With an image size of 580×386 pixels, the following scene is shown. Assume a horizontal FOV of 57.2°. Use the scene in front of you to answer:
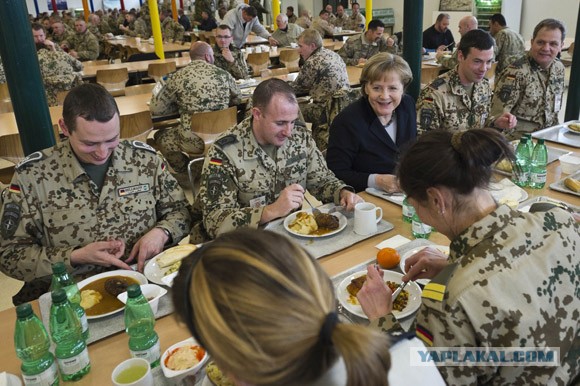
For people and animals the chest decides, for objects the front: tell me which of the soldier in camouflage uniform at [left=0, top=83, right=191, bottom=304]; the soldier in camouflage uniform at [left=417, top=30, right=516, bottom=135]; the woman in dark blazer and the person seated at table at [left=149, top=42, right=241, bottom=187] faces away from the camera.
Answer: the person seated at table

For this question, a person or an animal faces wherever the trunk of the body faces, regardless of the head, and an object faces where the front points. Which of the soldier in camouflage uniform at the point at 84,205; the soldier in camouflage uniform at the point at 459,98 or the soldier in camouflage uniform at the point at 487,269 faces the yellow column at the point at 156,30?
the soldier in camouflage uniform at the point at 487,269

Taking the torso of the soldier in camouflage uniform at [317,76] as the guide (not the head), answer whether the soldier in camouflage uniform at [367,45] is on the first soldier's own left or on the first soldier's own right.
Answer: on the first soldier's own right

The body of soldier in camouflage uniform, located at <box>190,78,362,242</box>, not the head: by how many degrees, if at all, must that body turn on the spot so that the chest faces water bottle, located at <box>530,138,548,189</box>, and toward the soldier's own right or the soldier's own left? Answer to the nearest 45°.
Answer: approximately 45° to the soldier's own left

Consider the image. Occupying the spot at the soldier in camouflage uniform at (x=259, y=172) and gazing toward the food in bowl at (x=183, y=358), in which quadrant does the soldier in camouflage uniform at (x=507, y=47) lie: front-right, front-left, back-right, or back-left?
back-left

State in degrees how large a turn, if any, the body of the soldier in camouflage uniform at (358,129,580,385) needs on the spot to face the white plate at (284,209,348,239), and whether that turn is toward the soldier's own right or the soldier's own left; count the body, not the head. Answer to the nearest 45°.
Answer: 0° — they already face it

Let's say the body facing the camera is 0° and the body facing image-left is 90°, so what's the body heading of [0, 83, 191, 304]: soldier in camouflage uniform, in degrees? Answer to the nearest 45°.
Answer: approximately 315°

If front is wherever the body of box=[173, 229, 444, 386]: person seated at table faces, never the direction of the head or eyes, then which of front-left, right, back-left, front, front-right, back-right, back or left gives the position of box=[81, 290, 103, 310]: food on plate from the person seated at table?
front

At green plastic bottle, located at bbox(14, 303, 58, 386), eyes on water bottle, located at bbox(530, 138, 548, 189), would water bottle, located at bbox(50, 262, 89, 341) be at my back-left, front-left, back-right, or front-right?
front-left

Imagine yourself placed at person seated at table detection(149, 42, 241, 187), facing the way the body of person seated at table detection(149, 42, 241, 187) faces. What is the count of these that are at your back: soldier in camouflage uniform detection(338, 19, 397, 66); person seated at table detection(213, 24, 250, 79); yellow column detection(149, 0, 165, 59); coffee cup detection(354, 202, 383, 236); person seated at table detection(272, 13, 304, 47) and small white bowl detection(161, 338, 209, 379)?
2

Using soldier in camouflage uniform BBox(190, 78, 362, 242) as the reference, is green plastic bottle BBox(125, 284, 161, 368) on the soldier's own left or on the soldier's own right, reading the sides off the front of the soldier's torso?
on the soldier's own right

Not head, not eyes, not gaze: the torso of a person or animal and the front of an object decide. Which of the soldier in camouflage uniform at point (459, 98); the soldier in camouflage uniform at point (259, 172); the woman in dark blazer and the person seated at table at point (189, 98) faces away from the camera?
the person seated at table

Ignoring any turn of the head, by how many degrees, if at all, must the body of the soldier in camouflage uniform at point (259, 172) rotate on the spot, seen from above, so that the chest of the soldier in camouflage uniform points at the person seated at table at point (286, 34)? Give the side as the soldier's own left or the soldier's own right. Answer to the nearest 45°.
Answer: approximately 135° to the soldier's own left

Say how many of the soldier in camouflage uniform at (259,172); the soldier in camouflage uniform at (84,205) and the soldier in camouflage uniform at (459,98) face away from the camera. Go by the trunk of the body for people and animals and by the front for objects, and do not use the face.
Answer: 0

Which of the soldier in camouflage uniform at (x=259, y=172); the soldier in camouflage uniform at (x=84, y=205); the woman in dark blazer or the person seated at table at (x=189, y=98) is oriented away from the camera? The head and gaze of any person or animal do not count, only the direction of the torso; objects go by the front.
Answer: the person seated at table

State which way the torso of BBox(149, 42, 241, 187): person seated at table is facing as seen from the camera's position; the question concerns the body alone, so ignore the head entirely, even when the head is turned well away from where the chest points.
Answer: away from the camera

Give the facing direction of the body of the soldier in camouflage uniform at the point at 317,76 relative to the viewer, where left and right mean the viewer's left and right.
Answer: facing away from the viewer and to the left of the viewer
